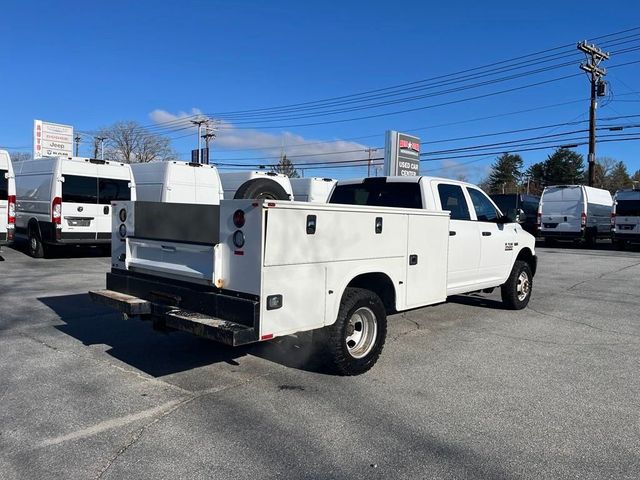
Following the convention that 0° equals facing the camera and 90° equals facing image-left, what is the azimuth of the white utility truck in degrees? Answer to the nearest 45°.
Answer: approximately 225°

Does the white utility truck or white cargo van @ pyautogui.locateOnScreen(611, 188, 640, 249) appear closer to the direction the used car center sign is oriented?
the white utility truck

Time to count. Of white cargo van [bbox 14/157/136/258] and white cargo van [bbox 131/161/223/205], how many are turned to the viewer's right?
0

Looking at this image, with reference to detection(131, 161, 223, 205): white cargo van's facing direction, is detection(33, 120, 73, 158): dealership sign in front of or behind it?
in front

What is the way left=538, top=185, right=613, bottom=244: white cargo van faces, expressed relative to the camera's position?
facing away from the viewer and to the right of the viewer

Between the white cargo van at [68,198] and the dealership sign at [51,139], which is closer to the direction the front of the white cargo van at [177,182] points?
the dealership sign

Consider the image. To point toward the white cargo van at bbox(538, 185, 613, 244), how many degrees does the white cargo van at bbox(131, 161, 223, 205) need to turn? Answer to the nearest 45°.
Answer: approximately 135° to its right

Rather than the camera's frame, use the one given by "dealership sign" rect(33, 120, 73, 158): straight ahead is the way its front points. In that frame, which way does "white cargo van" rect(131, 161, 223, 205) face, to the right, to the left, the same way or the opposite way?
the opposite way

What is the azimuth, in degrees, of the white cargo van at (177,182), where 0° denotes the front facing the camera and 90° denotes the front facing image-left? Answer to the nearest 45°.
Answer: approximately 135°

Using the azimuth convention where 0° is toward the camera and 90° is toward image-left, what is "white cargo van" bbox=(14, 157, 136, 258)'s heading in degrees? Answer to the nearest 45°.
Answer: approximately 135°

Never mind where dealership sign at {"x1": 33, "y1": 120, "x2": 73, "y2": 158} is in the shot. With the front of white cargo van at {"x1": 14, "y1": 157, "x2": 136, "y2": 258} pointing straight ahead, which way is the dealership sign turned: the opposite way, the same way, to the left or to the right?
the opposite way
